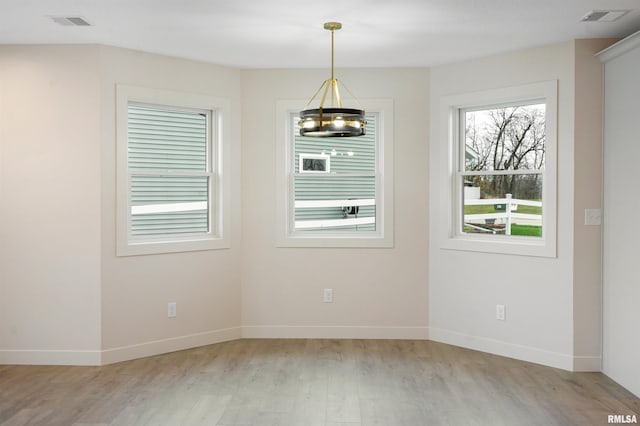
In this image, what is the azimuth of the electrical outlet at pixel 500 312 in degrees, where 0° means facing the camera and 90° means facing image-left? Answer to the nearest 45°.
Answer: approximately 45°

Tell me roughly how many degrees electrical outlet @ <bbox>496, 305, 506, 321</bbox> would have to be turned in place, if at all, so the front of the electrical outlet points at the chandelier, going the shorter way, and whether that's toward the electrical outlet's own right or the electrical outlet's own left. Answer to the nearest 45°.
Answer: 0° — it already faces it

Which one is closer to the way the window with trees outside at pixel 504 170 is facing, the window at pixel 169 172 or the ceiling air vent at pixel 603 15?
the window

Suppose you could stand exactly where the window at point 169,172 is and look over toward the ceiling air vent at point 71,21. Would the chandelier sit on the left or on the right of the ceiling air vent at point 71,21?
left

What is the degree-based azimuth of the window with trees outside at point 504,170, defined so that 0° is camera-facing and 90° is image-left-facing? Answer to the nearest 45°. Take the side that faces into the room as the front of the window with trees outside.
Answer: approximately 45°

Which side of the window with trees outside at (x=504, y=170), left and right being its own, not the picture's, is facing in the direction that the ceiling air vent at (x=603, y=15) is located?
left
